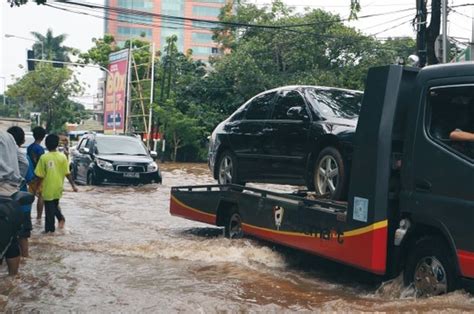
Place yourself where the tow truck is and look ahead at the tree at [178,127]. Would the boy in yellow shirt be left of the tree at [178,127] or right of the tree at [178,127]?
left

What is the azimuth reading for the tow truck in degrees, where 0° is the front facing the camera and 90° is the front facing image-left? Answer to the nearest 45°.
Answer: approximately 315°

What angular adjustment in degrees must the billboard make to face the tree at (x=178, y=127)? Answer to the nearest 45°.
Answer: approximately 90° to its left

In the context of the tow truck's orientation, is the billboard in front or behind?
behind

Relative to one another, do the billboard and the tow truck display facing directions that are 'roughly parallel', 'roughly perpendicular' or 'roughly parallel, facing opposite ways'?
roughly perpendicular

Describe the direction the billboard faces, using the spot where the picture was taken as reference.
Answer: facing the viewer and to the left of the viewer

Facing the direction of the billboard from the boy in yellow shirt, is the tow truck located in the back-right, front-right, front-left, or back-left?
back-right

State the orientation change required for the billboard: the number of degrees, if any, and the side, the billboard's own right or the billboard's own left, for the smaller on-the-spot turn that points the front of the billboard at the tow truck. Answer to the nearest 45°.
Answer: approximately 45° to the billboard's own left

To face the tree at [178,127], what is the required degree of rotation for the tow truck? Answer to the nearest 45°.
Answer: approximately 135° to its left

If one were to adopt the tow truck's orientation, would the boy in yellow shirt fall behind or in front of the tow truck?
behind

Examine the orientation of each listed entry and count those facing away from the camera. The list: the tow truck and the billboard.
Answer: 0
